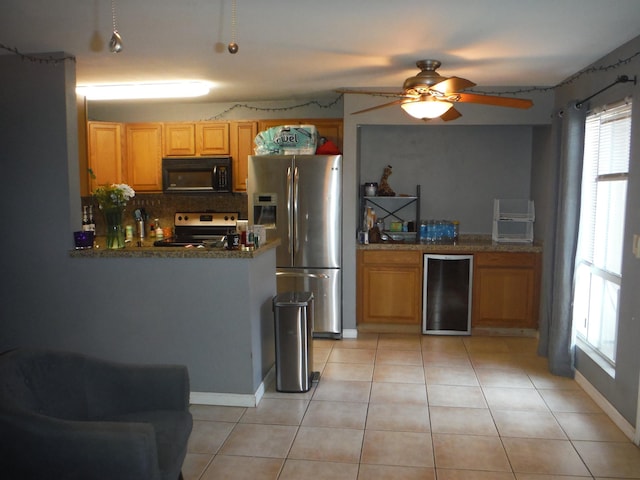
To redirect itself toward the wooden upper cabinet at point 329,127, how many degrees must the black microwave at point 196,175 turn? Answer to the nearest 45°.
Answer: approximately 90° to its left

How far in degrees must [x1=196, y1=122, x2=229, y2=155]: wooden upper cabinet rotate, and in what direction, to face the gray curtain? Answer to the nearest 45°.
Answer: approximately 45° to its left

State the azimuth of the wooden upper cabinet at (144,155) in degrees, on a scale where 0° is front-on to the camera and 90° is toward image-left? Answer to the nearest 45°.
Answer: approximately 0°

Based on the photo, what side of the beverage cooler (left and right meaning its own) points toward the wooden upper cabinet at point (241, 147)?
right

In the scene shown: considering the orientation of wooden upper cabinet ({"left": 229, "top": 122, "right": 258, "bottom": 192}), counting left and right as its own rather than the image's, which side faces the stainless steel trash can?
front

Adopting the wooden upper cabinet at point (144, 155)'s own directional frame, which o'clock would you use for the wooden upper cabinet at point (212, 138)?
the wooden upper cabinet at point (212, 138) is roughly at 10 o'clock from the wooden upper cabinet at point (144, 155).

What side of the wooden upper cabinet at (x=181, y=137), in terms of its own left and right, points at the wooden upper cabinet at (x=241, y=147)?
left

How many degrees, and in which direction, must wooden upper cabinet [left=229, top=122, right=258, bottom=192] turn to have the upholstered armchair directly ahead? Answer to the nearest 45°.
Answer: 0° — it already faces it

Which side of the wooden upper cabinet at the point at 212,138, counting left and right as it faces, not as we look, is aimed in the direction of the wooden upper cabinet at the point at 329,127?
left

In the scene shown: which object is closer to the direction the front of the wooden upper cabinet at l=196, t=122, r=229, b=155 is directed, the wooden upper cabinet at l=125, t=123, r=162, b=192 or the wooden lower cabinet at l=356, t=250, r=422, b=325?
the wooden lower cabinet
